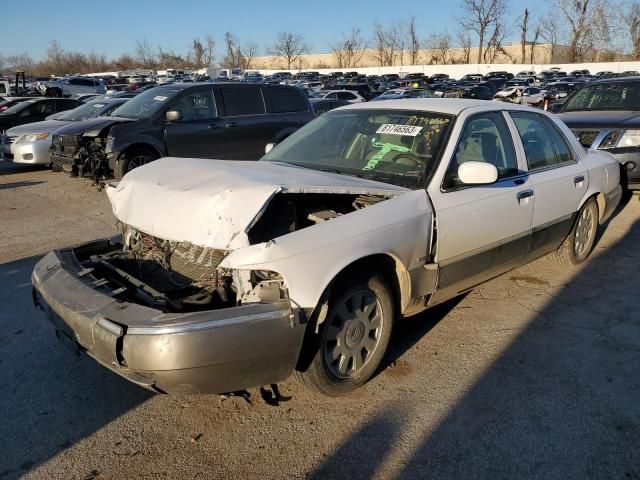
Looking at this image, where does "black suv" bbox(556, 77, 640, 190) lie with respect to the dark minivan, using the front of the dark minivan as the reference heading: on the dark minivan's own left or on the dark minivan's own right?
on the dark minivan's own left

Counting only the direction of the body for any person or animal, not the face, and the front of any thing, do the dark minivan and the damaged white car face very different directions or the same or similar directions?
same or similar directions

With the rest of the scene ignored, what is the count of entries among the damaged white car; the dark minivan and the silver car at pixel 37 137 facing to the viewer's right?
0

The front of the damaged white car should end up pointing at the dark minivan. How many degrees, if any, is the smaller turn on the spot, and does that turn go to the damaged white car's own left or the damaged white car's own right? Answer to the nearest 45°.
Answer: approximately 135° to the damaged white car's own right

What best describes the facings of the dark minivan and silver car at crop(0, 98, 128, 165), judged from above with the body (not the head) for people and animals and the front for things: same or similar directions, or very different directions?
same or similar directions

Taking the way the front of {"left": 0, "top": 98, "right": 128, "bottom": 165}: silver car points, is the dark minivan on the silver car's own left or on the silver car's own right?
on the silver car's own left

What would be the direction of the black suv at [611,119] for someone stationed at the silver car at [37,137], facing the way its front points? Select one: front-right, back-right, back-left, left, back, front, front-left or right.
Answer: left

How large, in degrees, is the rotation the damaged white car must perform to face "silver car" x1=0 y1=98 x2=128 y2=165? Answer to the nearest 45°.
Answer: approximately 90° to its right

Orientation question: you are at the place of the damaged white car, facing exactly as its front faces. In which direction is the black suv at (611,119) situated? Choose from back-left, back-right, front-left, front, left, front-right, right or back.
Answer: back

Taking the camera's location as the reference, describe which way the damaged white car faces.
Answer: facing the viewer and to the left of the viewer
